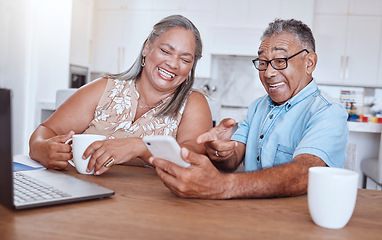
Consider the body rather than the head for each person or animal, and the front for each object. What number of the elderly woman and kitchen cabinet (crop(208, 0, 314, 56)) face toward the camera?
2

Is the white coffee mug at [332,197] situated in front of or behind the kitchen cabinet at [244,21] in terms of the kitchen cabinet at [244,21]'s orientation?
in front

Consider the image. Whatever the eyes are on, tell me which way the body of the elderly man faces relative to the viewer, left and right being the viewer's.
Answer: facing the viewer and to the left of the viewer

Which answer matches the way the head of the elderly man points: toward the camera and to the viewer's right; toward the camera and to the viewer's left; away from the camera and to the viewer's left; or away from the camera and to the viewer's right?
toward the camera and to the viewer's left

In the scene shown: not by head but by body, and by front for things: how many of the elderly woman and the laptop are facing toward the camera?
1

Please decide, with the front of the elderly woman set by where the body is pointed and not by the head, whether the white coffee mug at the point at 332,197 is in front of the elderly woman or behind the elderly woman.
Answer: in front

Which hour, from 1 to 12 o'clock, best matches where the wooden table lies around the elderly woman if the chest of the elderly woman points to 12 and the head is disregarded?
The wooden table is roughly at 12 o'clock from the elderly woman.

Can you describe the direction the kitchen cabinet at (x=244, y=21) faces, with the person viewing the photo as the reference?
facing the viewer

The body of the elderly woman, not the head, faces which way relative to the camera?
toward the camera

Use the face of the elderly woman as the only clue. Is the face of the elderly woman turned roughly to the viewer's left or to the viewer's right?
to the viewer's right

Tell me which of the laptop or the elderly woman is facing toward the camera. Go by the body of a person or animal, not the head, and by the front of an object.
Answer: the elderly woman

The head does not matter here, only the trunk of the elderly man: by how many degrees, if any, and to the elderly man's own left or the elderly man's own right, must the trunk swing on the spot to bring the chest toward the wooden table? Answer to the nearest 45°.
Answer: approximately 45° to the elderly man's own left

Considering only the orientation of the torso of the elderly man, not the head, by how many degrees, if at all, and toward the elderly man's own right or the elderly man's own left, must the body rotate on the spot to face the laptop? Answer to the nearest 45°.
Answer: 0° — they already face it

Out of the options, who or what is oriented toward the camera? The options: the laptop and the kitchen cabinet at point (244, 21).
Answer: the kitchen cabinet

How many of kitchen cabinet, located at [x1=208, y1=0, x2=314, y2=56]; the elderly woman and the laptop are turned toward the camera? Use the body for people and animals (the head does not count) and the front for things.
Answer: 2

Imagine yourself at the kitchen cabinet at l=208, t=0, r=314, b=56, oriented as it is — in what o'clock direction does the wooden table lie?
The wooden table is roughly at 12 o'clock from the kitchen cabinet.
